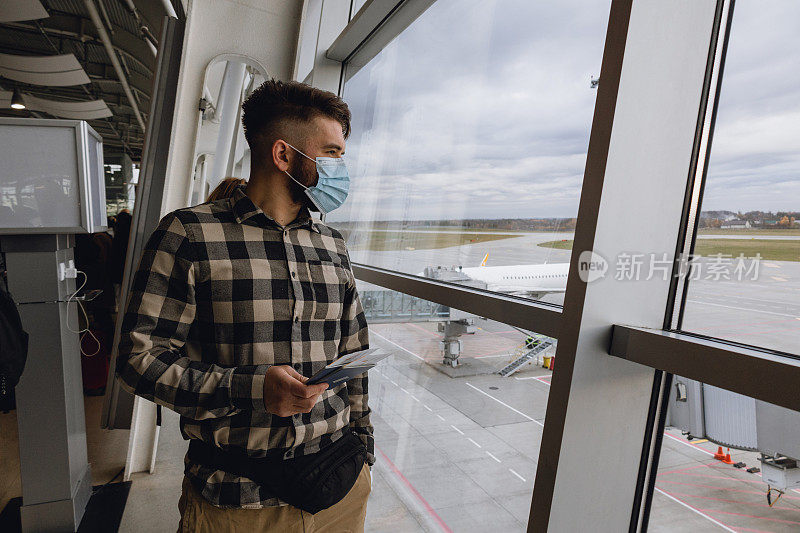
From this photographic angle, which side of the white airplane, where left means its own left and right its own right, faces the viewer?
right

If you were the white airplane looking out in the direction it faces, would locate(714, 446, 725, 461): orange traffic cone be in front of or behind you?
in front

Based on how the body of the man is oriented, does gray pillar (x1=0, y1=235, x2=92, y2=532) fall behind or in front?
behind

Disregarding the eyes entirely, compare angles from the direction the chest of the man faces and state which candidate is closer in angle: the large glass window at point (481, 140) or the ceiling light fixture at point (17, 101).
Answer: the large glass window

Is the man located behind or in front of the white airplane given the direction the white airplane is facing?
behind

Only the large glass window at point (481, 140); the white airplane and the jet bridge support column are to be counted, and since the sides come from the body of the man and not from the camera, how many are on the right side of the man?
0

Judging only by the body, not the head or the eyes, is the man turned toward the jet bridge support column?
no

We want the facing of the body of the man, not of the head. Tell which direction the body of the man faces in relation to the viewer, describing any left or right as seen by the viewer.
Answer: facing the viewer and to the right of the viewer

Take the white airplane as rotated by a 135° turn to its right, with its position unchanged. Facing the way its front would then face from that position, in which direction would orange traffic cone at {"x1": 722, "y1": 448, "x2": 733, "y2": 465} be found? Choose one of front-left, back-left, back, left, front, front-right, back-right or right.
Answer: left

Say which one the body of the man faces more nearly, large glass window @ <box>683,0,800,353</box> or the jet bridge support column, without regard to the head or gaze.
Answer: the large glass window

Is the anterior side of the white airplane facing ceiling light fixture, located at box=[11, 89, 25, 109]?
no

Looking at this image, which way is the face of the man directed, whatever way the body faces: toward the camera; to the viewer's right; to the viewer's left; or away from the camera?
to the viewer's right

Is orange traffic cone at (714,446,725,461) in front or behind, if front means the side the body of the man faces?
in front

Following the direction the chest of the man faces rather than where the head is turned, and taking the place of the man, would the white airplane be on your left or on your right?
on your left
